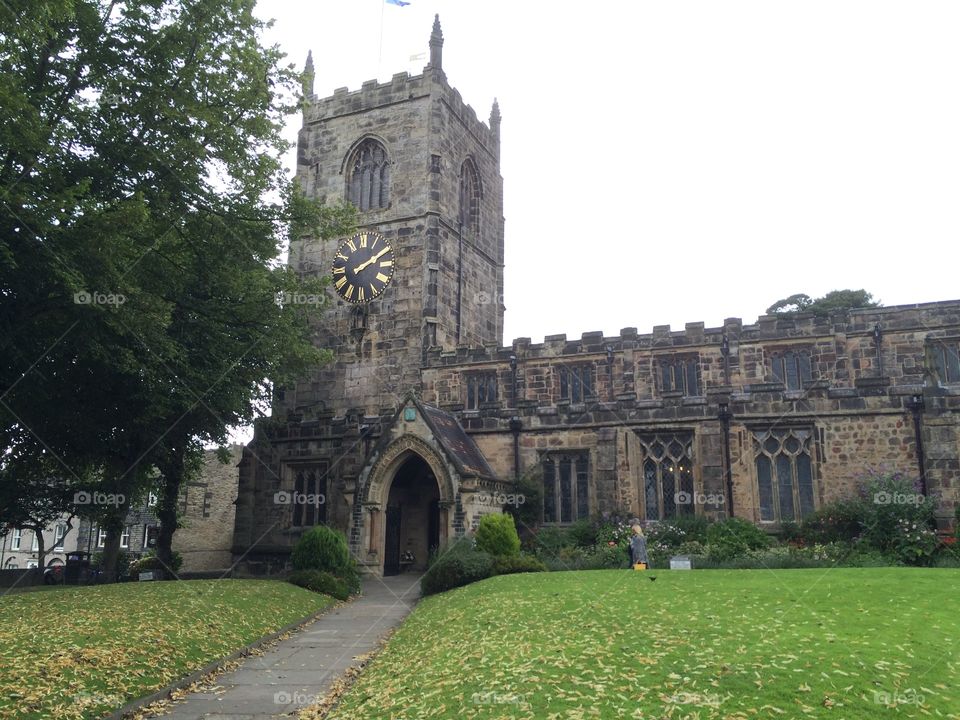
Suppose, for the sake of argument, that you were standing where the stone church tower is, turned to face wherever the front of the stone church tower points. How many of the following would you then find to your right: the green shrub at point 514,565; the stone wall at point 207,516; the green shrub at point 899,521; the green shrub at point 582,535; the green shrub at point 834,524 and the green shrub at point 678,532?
1

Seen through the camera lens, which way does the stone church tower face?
facing the viewer and to the left of the viewer

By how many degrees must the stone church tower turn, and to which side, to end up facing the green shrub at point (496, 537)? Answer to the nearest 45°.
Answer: approximately 45° to its left

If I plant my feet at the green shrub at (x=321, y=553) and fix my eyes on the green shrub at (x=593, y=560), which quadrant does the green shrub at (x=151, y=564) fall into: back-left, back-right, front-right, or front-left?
back-left

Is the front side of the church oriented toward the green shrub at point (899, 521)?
no

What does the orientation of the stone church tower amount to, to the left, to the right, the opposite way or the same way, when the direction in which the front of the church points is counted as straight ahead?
the same way

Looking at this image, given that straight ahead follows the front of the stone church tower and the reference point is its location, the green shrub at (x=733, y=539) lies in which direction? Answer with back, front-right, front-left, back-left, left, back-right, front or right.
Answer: left

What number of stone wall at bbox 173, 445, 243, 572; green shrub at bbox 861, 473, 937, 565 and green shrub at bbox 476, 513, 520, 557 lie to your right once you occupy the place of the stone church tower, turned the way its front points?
1

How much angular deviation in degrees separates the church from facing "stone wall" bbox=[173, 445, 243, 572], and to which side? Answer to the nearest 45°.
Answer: approximately 90° to its right

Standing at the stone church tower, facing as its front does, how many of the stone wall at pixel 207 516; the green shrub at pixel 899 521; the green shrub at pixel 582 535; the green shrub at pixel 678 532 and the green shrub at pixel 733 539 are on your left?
4

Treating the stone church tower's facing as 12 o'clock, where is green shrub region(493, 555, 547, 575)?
The green shrub is roughly at 10 o'clock from the stone church tower.

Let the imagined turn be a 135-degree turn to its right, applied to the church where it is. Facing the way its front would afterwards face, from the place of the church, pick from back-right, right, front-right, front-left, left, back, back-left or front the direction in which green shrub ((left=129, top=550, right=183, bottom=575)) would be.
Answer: left

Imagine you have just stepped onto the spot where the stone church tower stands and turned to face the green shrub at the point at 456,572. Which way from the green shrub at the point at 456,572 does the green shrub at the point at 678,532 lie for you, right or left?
left

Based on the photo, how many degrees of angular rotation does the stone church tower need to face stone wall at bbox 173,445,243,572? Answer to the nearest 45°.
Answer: approximately 90° to its right

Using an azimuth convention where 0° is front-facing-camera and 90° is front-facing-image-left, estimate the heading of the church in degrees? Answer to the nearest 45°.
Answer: approximately 45°

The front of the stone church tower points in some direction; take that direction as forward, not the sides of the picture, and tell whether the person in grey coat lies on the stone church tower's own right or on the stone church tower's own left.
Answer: on the stone church tower's own left
